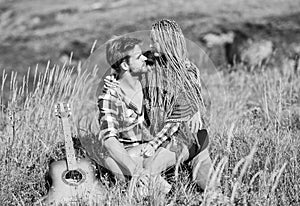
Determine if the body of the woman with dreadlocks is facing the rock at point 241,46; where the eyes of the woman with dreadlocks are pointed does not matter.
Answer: no

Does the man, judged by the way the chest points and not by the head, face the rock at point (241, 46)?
no

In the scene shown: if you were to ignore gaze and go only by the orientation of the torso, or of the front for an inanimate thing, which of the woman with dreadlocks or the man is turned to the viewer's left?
the woman with dreadlocks

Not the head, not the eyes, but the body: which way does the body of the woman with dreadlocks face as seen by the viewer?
to the viewer's left

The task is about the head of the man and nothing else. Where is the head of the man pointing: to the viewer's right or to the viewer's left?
to the viewer's right

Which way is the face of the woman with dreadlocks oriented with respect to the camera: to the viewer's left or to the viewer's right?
to the viewer's left

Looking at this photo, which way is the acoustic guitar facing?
toward the camera

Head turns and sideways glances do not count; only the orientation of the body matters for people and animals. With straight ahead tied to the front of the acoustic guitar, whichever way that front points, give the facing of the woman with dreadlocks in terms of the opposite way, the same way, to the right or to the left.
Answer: to the right

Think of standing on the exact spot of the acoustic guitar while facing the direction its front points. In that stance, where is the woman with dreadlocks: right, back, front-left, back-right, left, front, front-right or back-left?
left

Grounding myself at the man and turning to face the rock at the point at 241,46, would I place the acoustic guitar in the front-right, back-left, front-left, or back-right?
back-left

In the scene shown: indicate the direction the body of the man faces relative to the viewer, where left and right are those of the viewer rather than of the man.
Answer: facing the viewer and to the right of the viewer

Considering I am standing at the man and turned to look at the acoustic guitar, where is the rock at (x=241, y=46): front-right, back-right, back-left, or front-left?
back-right

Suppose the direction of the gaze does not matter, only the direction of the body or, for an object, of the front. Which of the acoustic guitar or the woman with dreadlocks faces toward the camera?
the acoustic guitar

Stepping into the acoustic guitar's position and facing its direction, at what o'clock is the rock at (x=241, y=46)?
The rock is roughly at 7 o'clock from the acoustic guitar.
